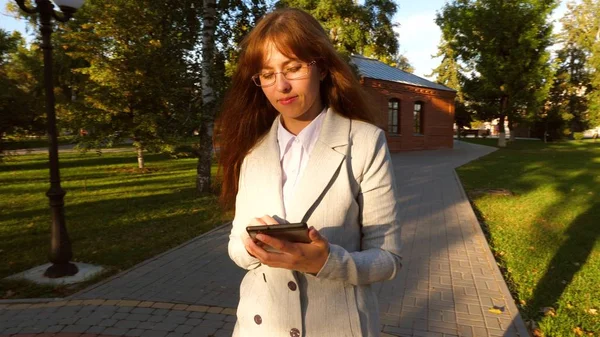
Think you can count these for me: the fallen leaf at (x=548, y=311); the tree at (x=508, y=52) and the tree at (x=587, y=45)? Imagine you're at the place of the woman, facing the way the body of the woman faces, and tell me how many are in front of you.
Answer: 0

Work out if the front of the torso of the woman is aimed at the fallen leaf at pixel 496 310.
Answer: no

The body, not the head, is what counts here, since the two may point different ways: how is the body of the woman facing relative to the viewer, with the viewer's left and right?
facing the viewer and to the left of the viewer

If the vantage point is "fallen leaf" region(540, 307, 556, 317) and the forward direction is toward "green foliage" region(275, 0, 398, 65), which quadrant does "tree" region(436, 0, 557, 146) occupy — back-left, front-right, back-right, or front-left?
front-right

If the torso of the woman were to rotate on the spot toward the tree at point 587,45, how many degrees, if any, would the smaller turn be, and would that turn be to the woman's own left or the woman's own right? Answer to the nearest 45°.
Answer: approximately 180°

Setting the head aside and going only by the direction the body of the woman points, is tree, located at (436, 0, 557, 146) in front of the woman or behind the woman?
behind

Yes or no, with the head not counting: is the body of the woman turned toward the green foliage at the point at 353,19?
no

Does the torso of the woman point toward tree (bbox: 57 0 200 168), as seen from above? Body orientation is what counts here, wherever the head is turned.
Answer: no

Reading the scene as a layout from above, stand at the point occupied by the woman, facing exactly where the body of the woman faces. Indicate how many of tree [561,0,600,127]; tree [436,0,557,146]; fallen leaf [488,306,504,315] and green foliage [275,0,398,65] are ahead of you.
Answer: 0

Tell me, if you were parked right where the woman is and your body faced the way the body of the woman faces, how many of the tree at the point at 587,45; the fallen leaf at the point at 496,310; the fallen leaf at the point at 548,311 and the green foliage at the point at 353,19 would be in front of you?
0
